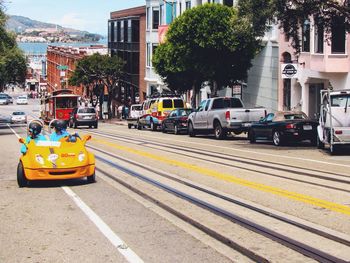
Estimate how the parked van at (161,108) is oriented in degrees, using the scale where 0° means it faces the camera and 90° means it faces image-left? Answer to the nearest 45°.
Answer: approximately 135°

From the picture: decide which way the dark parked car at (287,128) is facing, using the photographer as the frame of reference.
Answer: facing away from the viewer and to the left of the viewer

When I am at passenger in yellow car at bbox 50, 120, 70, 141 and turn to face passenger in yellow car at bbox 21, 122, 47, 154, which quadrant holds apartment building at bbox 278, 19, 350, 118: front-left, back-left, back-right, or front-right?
back-right

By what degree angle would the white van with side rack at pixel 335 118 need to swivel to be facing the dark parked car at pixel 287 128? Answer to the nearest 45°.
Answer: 0° — it already faces it

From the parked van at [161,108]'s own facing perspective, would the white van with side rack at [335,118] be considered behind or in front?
behind
